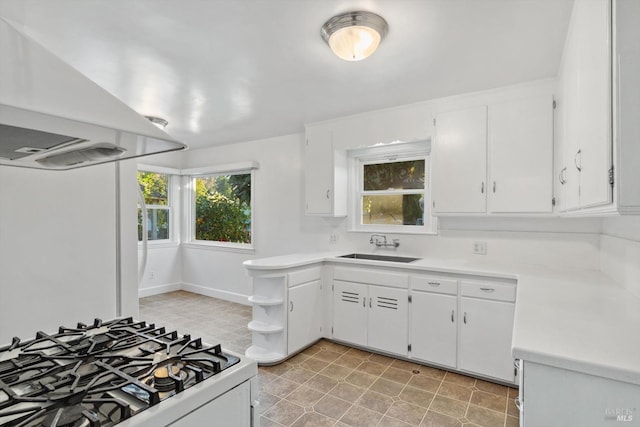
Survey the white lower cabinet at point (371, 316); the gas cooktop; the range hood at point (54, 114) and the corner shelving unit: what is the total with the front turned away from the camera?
0

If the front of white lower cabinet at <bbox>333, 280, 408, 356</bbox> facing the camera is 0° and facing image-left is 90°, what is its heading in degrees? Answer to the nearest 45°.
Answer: approximately 45°

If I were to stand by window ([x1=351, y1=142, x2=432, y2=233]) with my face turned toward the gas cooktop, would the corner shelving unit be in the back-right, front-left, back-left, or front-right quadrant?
front-right

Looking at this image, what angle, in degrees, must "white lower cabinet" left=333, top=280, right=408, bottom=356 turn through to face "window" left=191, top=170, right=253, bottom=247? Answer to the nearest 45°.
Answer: approximately 90° to its right

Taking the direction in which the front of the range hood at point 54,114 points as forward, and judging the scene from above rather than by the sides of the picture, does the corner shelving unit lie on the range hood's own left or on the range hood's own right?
on the range hood's own left

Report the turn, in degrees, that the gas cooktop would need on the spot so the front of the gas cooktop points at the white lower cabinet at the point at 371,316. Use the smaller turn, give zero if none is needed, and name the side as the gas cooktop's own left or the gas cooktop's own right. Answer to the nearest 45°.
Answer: approximately 90° to the gas cooktop's own left

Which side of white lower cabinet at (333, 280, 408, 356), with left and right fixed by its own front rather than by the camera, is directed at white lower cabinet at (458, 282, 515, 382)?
left

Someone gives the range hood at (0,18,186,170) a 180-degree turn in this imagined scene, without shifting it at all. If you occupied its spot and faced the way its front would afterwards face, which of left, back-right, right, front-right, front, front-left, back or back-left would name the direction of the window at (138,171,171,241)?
front-right

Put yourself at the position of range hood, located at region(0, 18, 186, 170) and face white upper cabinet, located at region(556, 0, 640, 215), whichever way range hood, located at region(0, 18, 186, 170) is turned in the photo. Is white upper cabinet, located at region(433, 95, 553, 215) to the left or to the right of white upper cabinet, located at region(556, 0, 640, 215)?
left

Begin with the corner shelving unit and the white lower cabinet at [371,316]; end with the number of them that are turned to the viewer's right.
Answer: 0

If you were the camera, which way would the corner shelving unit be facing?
facing the viewer

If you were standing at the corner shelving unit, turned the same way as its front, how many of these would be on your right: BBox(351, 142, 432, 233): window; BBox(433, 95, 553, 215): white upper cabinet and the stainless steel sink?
0
